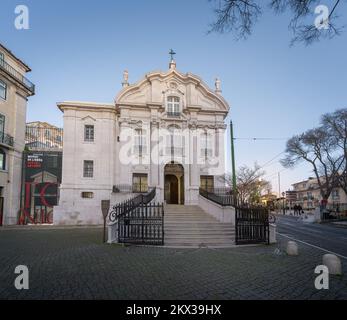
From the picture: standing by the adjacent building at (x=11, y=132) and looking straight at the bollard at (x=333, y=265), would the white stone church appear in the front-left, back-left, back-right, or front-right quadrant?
front-left

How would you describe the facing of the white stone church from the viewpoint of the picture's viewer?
facing the viewer

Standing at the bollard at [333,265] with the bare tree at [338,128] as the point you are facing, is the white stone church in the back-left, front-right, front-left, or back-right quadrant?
front-left

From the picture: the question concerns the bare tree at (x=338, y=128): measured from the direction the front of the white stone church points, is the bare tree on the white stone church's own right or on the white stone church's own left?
on the white stone church's own left

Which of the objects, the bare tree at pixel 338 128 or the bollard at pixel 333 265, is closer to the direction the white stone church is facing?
the bollard

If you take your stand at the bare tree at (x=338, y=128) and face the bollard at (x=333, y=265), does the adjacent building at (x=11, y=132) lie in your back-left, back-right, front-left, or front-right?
front-right

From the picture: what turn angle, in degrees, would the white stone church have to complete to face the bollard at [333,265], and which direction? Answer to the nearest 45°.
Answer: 0° — it already faces it

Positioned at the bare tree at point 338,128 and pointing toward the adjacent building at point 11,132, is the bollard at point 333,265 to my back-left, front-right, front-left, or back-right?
front-left

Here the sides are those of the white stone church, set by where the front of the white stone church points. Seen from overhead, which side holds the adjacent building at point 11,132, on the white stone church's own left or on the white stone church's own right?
on the white stone church's own right

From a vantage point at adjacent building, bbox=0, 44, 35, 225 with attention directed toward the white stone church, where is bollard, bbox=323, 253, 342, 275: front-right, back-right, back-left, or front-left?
front-right

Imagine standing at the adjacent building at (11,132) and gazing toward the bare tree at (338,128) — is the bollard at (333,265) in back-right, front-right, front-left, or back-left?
front-right
